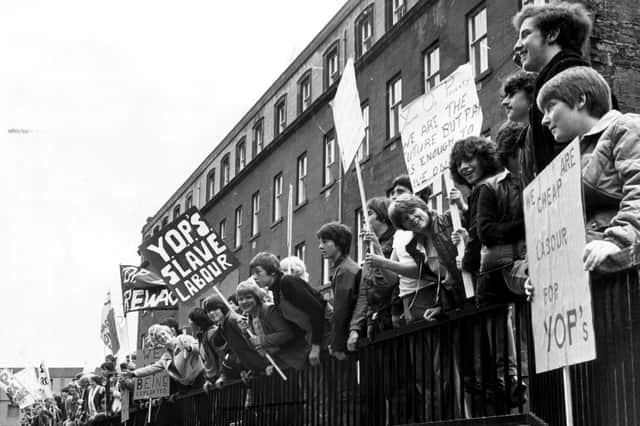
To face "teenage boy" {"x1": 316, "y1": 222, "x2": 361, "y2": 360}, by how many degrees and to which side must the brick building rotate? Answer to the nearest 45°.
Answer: approximately 45° to its left

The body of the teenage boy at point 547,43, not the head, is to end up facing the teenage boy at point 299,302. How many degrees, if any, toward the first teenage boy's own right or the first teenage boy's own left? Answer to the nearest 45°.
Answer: approximately 45° to the first teenage boy's own right

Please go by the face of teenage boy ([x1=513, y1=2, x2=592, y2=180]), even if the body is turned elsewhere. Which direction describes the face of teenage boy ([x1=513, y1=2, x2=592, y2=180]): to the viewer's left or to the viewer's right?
to the viewer's left

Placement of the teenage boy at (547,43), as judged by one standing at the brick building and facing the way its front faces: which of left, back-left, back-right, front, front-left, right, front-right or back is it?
front-left

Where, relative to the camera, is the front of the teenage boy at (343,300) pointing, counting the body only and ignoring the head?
to the viewer's left

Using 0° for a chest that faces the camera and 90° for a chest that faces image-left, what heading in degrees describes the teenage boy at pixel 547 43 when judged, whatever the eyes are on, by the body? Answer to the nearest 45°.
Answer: approximately 90°

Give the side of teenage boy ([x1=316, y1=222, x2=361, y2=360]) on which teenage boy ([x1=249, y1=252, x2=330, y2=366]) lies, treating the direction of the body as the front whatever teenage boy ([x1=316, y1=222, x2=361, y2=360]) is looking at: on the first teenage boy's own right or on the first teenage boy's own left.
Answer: on the first teenage boy's own right

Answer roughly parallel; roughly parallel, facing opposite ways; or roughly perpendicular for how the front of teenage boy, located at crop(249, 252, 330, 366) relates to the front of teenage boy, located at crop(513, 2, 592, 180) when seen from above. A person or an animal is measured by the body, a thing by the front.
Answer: roughly parallel

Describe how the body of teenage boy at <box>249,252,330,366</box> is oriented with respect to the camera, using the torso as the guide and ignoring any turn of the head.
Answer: to the viewer's left

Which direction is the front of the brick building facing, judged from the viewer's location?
facing the viewer and to the left of the viewer

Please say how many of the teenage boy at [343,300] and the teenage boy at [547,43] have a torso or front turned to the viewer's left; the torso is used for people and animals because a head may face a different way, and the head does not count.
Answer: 2
